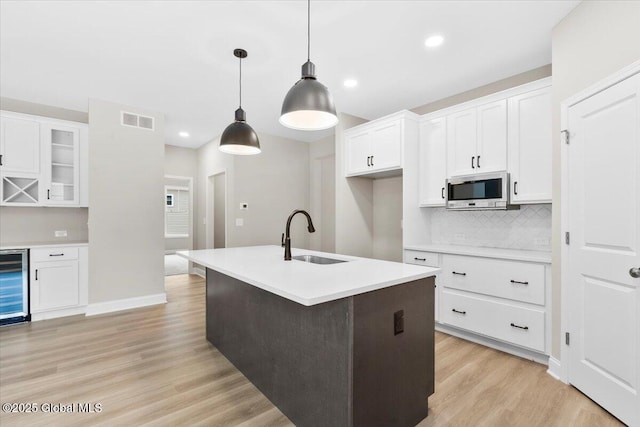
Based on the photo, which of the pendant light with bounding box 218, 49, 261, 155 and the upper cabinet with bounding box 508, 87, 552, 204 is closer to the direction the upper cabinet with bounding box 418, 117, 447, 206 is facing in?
the pendant light

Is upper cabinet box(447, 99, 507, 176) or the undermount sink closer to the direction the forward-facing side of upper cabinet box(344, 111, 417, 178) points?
the undermount sink

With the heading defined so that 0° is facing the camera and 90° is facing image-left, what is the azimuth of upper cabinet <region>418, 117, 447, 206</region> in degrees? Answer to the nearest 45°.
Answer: approximately 45°

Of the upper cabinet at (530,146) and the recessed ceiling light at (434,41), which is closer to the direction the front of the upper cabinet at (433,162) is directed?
the recessed ceiling light

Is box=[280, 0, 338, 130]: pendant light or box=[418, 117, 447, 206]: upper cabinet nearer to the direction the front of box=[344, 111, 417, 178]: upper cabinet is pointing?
the pendant light

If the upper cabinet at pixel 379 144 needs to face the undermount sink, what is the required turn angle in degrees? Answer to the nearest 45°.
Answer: approximately 45° to its left

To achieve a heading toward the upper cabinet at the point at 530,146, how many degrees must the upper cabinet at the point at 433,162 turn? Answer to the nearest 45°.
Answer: approximately 90° to its left

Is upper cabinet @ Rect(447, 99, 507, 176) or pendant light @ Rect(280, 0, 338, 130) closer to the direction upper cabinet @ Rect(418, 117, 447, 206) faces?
the pendant light
